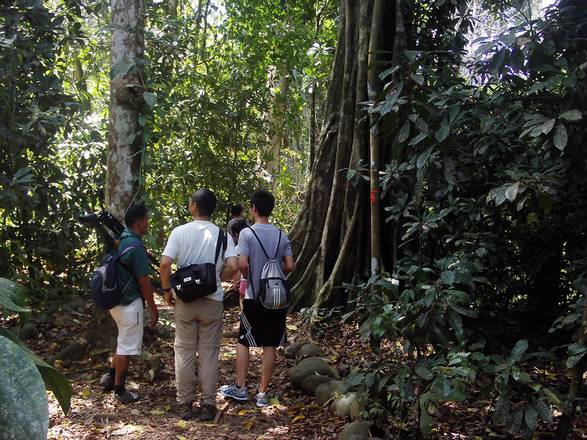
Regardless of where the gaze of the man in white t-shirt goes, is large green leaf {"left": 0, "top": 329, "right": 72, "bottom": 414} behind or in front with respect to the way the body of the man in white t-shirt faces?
behind

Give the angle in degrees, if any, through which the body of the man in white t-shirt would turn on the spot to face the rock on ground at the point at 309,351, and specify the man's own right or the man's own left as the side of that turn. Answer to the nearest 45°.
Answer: approximately 45° to the man's own right

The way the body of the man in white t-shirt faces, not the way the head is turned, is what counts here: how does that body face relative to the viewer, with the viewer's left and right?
facing away from the viewer

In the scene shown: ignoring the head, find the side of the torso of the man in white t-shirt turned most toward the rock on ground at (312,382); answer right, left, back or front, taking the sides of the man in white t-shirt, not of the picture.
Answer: right

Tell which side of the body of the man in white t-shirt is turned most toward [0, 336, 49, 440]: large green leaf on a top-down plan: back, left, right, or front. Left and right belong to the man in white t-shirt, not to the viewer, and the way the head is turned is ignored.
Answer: back

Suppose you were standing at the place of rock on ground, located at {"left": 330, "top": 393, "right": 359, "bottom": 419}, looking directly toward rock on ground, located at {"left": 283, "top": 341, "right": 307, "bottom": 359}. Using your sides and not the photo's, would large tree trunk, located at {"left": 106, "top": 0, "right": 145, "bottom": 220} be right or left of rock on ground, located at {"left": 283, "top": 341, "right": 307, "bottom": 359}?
left

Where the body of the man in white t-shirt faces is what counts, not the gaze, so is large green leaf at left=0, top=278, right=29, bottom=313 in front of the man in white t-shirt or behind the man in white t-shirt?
behind

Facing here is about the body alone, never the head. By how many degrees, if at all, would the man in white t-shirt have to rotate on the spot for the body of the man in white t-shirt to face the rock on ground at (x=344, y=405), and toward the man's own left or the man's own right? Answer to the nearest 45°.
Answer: approximately 135° to the man's own right

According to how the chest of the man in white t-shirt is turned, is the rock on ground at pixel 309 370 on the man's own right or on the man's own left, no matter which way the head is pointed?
on the man's own right

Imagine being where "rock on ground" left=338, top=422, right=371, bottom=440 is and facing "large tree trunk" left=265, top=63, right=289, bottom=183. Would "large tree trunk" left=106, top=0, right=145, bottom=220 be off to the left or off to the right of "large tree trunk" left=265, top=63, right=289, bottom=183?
left
